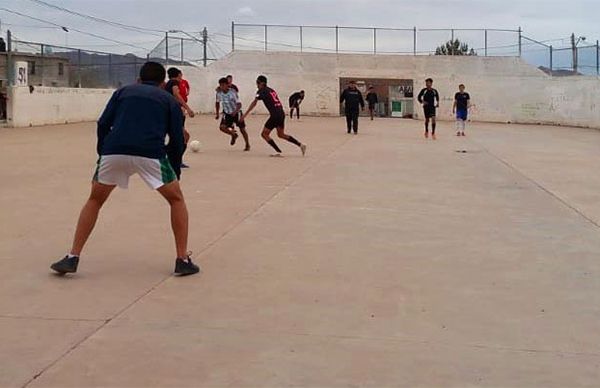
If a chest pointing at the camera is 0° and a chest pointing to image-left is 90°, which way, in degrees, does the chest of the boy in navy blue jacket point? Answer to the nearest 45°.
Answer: approximately 180°

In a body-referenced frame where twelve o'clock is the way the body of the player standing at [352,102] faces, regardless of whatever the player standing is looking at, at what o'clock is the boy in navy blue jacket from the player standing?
The boy in navy blue jacket is roughly at 12 o'clock from the player standing.

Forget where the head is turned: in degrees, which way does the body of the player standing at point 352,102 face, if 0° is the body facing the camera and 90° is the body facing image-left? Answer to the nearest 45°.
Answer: approximately 0°

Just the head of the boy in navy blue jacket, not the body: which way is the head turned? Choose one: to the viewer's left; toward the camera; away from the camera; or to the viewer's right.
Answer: away from the camera

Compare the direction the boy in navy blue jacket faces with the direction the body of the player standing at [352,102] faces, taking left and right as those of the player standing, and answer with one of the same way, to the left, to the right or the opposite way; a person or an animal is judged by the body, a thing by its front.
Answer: the opposite way

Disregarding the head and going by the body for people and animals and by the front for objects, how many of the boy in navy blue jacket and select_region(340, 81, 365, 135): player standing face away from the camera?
1

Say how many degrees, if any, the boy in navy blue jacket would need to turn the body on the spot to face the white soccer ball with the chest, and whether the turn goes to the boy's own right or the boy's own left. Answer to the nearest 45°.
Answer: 0° — they already face it
